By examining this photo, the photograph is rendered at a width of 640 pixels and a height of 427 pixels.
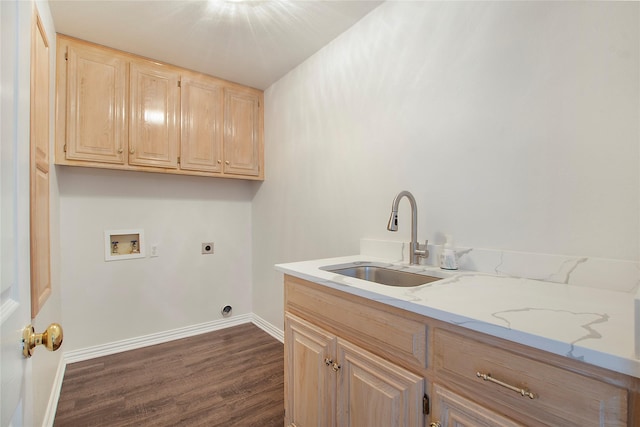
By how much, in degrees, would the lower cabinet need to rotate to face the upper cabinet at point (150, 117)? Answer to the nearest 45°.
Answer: approximately 45° to its right

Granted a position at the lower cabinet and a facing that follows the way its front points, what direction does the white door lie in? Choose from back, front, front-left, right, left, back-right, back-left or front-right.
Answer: front

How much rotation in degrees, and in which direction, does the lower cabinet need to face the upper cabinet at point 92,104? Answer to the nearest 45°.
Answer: approximately 45° to its right

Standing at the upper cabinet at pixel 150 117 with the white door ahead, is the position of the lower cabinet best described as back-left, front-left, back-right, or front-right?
front-left

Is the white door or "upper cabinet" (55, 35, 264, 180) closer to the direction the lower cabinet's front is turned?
the white door

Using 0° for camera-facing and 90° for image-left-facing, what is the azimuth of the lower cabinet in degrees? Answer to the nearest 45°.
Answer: approximately 45°
